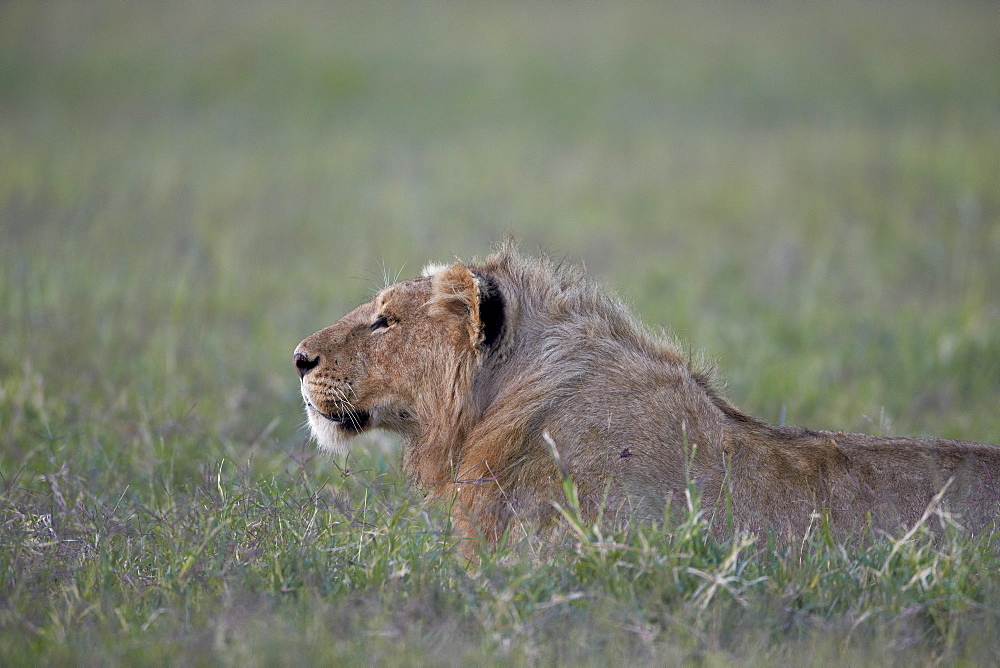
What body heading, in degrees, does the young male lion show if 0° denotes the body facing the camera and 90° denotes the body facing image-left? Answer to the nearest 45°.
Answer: approximately 90°
